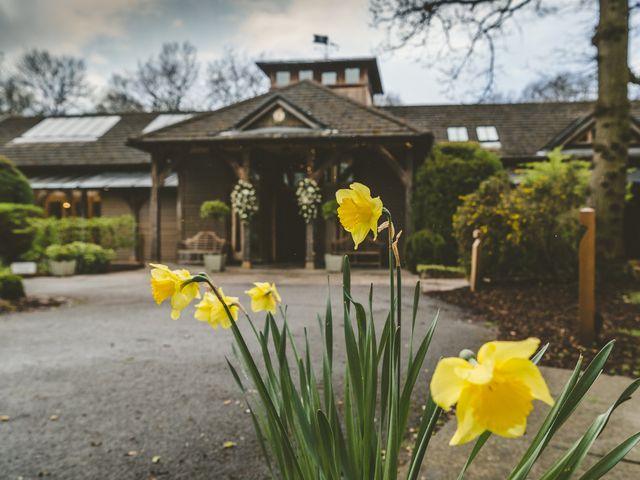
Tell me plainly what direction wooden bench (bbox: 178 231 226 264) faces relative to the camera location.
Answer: facing the viewer

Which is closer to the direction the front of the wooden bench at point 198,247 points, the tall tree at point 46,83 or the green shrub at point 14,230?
the green shrub

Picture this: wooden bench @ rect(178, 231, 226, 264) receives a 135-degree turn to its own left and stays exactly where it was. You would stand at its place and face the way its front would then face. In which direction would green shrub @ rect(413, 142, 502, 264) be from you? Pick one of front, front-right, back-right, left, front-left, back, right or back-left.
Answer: right

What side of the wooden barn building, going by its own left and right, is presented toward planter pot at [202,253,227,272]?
front

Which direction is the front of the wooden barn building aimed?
toward the camera

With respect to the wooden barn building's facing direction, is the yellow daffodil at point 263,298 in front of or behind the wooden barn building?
in front

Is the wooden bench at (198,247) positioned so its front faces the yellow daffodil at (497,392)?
yes

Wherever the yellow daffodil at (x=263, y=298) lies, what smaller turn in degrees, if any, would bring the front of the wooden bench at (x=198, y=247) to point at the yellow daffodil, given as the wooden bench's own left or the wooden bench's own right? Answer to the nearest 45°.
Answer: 0° — it already faces it

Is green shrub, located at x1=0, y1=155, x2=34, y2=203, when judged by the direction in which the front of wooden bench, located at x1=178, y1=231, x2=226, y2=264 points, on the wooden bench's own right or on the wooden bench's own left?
on the wooden bench's own right

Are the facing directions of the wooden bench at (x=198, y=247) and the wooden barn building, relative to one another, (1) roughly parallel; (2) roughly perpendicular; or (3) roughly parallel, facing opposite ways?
roughly parallel

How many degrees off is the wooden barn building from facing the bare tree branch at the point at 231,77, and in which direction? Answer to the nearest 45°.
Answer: approximately 180°

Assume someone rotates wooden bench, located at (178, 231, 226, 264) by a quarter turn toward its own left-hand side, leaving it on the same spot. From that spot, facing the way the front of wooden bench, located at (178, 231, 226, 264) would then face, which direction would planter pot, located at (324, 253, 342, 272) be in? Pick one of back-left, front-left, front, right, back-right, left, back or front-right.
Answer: front-right

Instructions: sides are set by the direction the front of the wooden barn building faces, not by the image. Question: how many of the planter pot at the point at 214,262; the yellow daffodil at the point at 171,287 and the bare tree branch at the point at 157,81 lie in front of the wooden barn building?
2

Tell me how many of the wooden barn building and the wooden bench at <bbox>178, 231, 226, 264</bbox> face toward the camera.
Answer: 2
